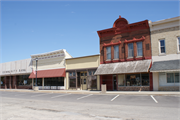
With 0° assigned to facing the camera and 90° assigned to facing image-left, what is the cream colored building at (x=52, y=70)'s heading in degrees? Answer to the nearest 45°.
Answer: approximately 45°

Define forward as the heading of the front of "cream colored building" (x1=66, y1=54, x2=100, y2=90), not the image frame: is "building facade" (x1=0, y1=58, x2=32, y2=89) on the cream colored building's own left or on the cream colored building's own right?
on the cream colored building's own right

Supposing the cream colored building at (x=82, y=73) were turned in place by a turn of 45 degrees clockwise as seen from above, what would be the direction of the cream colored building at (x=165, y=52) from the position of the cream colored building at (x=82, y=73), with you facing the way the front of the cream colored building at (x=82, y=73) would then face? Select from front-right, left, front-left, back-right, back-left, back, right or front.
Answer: back-left

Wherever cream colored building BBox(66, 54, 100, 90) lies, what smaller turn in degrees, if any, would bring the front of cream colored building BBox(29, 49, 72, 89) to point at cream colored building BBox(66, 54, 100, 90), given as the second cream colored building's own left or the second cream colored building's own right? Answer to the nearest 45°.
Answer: approximately 90° to the second cream colored building's own left

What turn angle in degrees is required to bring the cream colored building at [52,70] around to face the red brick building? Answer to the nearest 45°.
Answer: approximately 90° to its left

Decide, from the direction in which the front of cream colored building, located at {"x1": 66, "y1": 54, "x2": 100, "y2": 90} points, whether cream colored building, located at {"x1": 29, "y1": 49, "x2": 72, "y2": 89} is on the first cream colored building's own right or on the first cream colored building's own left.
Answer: on the first cream colored building's own right

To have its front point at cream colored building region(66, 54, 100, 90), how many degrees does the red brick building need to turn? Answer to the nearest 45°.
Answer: approximately 90° to its right

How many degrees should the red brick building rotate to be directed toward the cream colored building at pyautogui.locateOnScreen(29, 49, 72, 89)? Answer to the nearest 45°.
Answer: approximately 90° to its right

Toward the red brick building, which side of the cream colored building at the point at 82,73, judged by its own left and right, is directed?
left
